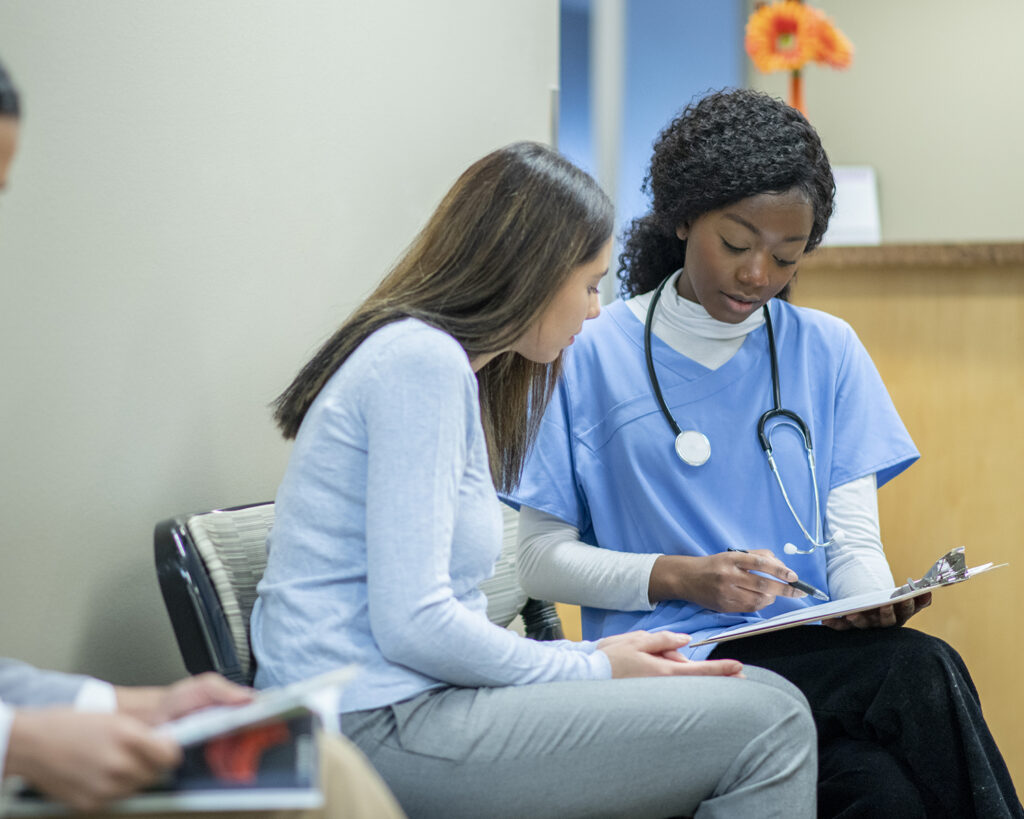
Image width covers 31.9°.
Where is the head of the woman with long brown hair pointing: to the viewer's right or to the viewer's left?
to the viewer's right

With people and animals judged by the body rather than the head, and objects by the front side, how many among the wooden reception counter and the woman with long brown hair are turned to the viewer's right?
1

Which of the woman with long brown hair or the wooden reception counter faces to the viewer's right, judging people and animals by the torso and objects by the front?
the woman with long brown hair

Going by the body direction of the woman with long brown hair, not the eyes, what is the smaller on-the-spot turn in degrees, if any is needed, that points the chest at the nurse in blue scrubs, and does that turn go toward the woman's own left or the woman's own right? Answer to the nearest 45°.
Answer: approximately 45° to the woman's own left

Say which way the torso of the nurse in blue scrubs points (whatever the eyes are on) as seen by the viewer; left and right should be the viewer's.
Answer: facing the viewer and to the right of the viewer

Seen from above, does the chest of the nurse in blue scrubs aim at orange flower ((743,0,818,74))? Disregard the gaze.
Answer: no

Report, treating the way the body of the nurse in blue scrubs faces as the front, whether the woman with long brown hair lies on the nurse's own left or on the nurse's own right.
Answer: on the nurse's own right

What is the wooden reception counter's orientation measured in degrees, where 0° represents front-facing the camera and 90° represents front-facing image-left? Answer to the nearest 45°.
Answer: approximately 0°

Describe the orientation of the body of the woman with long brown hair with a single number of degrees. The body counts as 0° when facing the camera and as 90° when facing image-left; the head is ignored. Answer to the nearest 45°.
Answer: approximately 270°

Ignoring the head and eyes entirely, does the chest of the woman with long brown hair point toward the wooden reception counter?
no
